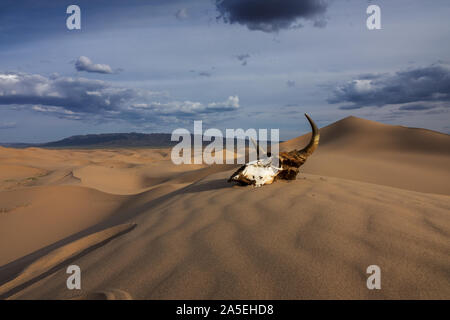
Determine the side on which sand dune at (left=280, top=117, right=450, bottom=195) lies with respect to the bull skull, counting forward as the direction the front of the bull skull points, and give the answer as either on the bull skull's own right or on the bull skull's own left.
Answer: on the bull skull's own right

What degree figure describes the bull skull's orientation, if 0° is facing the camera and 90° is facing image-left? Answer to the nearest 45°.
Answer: approximately 90°
